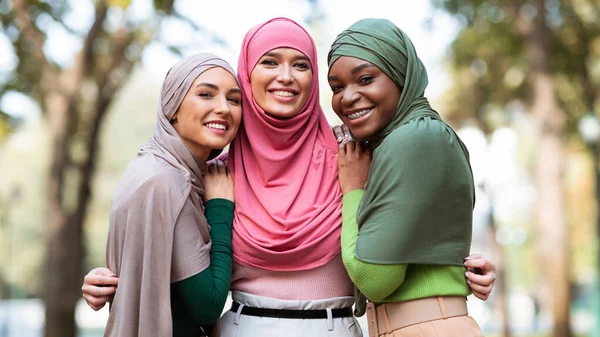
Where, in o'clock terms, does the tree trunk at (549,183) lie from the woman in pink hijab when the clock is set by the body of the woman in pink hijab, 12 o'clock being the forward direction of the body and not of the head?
The tree trunk is roughly at 7 o'clock from the woman in pink hijab.

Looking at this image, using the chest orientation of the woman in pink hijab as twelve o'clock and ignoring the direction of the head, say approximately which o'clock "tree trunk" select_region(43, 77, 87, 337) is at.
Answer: The tree trunk is roughly at 5 o'clock from the woman in pink hijab.

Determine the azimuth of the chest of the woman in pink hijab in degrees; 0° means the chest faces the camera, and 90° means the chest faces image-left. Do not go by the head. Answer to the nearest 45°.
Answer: approximately 0°

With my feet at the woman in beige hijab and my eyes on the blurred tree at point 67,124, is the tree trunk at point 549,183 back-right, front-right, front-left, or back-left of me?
front-right
